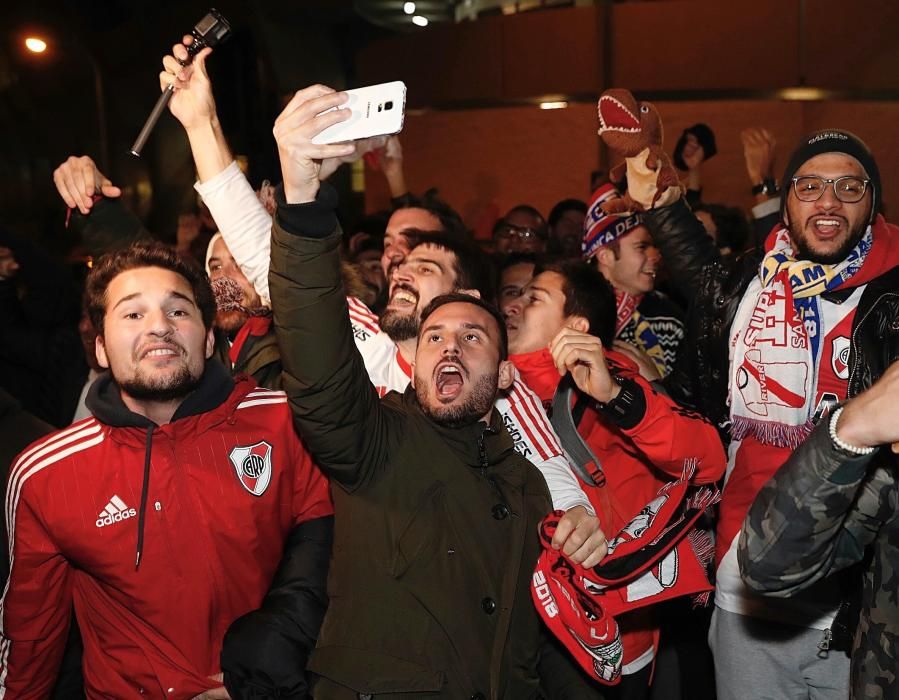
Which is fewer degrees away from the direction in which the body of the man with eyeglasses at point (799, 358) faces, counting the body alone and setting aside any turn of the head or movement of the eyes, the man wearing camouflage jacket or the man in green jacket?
the man wearing camouflage jacket

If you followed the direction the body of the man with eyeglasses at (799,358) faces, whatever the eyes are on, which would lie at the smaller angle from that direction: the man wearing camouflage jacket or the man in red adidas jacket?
the man wearing camouflage jacket

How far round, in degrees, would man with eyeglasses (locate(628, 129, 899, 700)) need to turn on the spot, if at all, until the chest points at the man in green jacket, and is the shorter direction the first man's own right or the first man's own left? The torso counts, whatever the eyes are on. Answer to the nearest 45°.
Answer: approximately 45° to the first man's own right

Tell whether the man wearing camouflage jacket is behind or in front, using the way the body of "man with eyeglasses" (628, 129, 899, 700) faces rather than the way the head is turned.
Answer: in front

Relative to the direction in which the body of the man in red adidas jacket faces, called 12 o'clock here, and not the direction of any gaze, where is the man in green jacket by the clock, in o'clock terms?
The man in green jacket is roughly at 10 o'clock from the man in red adidas jacket.

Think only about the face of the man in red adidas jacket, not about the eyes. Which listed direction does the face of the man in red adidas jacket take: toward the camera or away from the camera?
toward the camera

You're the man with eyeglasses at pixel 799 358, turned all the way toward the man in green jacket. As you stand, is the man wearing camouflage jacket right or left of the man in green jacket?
left

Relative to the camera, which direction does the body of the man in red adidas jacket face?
toward the camera

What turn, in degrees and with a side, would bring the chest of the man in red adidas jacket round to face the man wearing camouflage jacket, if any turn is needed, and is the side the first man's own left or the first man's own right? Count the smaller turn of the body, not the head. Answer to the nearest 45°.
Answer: approximately 45° to the first man's own left

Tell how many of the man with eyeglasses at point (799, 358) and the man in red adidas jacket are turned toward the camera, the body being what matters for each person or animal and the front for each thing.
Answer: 2

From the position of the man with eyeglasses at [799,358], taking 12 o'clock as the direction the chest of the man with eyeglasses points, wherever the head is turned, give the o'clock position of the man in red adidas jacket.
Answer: The man in red adidas jacket is roughly at 2 o'clock from the man with eyeglasses.

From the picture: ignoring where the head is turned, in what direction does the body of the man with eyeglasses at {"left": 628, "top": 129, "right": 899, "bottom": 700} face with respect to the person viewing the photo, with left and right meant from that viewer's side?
facing the viewer
